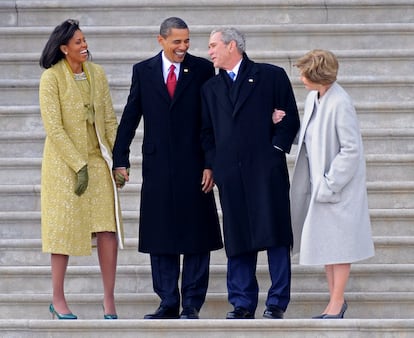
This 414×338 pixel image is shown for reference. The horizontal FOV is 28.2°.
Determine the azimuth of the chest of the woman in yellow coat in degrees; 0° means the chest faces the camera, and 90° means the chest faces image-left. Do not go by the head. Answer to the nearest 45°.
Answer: approximately 315°

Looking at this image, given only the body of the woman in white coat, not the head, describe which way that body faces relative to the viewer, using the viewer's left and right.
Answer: facing the viewer and to the left of the viewer

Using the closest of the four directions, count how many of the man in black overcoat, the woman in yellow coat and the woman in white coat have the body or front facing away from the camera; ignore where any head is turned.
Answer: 0

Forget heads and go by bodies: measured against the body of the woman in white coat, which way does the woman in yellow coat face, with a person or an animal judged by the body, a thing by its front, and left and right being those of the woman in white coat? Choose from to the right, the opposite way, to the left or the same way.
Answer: to the left

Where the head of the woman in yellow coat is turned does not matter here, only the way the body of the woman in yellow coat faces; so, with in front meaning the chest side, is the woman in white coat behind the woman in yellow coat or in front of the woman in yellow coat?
in front

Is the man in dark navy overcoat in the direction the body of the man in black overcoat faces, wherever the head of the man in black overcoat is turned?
no

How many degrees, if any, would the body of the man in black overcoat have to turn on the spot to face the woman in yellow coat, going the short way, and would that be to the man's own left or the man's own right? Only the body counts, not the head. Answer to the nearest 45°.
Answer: approximately 90° to the man's own right

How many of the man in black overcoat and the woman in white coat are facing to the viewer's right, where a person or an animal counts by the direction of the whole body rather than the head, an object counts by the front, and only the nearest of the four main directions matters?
0

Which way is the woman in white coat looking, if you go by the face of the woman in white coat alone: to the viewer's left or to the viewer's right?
to the viewer's left

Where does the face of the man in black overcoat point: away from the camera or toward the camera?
toward the camera

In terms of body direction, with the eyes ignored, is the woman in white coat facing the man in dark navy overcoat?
yes

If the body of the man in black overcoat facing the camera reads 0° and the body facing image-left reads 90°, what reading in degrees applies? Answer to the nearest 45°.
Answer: approximately 0°

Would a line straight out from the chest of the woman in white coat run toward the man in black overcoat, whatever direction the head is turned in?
yes
